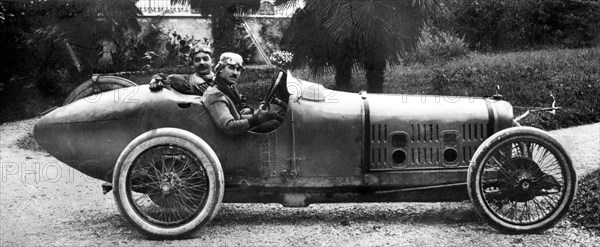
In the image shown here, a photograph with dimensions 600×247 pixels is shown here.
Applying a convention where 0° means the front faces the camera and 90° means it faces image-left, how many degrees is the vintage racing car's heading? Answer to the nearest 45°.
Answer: approximately 270°

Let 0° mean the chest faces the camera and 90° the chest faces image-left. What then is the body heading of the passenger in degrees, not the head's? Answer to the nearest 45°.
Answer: approximately 315°
